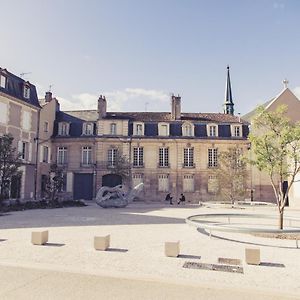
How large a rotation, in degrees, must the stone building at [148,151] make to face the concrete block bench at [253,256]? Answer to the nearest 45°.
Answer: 0° — it already faces it

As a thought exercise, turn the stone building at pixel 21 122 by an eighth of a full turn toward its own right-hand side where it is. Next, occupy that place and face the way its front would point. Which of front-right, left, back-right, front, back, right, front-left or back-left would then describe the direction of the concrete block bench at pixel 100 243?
front

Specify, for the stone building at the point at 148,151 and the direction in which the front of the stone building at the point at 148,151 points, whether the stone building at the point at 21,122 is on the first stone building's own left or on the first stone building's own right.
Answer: on the first stone building's own right

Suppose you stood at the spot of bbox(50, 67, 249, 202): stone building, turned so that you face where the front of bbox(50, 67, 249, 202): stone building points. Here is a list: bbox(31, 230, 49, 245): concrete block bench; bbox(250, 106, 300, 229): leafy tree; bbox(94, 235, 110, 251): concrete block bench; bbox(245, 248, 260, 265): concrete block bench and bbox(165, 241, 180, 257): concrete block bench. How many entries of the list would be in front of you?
5

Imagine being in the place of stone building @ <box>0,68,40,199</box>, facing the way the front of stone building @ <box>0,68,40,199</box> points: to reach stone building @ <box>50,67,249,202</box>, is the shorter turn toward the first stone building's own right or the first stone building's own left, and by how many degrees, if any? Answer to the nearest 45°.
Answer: approximately 45° to the first stone building's own left

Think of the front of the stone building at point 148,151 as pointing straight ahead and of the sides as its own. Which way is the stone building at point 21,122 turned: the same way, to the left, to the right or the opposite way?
to the left

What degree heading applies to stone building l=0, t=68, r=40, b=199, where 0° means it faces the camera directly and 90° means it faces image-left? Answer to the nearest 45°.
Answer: approximately 315°

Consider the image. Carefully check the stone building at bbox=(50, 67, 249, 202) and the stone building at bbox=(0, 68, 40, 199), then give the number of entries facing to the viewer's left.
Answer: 0

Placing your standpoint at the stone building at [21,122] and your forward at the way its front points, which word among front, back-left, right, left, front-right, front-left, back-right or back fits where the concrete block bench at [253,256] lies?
front-right

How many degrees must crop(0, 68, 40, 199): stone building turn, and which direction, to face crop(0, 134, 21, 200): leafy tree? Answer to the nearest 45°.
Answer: approximately 45° to its right

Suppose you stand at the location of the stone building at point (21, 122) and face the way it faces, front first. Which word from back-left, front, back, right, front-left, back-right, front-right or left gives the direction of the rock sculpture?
front

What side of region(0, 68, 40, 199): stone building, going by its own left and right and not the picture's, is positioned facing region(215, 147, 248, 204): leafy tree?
front

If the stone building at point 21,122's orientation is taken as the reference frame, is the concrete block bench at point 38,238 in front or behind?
in front

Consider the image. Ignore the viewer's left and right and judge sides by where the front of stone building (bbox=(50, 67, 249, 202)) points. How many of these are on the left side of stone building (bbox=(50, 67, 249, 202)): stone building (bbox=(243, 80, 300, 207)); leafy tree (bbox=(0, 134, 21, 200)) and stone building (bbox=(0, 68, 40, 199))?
1

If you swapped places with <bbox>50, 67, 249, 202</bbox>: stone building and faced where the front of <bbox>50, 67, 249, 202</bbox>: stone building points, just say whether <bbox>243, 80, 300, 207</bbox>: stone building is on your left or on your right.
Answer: on your left

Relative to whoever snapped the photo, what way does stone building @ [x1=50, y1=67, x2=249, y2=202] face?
facing the viewer
